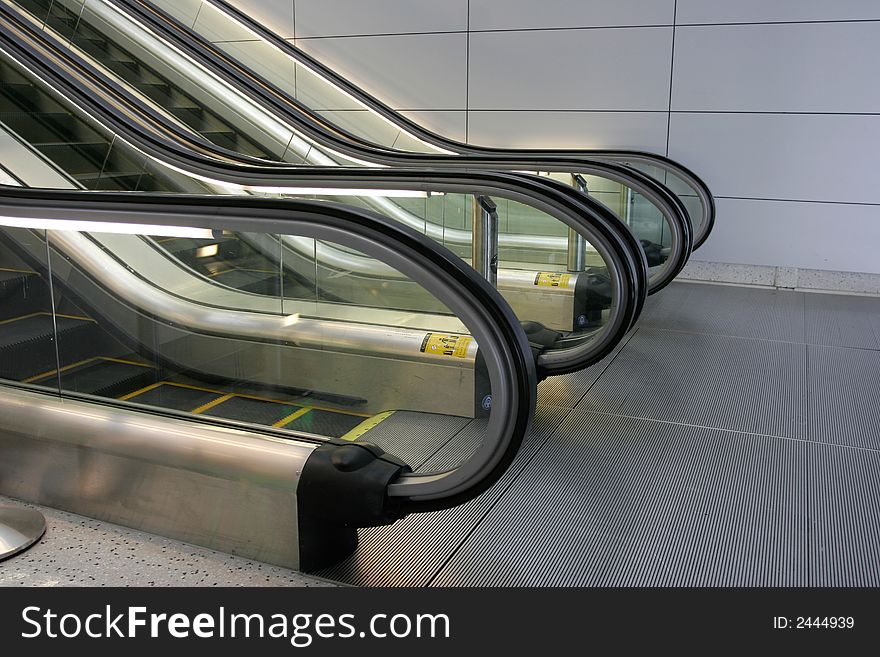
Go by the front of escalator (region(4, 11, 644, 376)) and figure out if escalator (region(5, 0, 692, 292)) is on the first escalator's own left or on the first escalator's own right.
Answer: on the first escalator's own left

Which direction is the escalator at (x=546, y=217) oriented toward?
to the viewer's right

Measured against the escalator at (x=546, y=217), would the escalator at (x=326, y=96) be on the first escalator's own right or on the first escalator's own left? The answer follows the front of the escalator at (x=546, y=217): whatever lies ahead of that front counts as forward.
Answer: on the first escalator's own left
